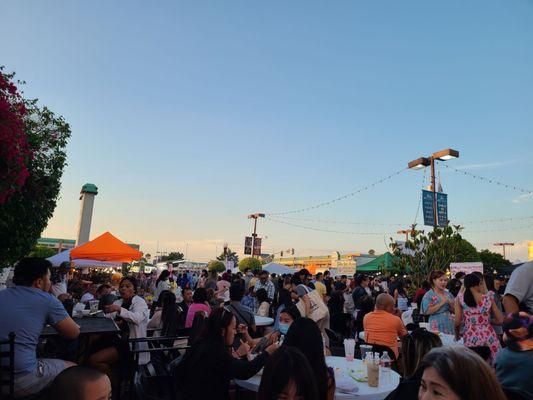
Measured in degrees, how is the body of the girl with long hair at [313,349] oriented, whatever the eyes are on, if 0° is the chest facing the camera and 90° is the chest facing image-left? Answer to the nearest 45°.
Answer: approximately 180°

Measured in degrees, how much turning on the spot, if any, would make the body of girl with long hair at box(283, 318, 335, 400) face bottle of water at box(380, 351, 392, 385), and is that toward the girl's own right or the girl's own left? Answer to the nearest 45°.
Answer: approximately 45° to the girl's own right

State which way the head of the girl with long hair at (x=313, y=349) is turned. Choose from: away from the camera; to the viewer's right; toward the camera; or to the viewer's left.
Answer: away from the camera

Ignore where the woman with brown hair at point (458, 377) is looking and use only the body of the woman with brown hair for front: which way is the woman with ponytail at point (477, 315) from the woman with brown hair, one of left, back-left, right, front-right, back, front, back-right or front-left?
back-right

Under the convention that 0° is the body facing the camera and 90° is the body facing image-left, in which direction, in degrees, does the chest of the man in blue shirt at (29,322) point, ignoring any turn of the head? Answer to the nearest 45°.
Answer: approximately 225°

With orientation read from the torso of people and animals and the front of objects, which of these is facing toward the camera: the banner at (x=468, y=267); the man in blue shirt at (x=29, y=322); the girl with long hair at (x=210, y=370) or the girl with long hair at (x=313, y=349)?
the banner

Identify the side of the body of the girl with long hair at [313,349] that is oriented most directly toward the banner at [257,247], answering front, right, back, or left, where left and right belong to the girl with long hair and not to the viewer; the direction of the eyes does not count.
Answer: front

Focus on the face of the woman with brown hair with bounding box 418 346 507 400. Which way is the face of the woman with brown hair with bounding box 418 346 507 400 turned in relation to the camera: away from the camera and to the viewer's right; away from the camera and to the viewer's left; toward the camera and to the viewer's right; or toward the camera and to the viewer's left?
toward the camera and to the viewer's left

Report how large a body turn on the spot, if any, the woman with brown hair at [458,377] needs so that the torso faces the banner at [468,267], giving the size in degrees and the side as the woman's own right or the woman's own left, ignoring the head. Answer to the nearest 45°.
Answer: approximately 135° to the woman's own right
